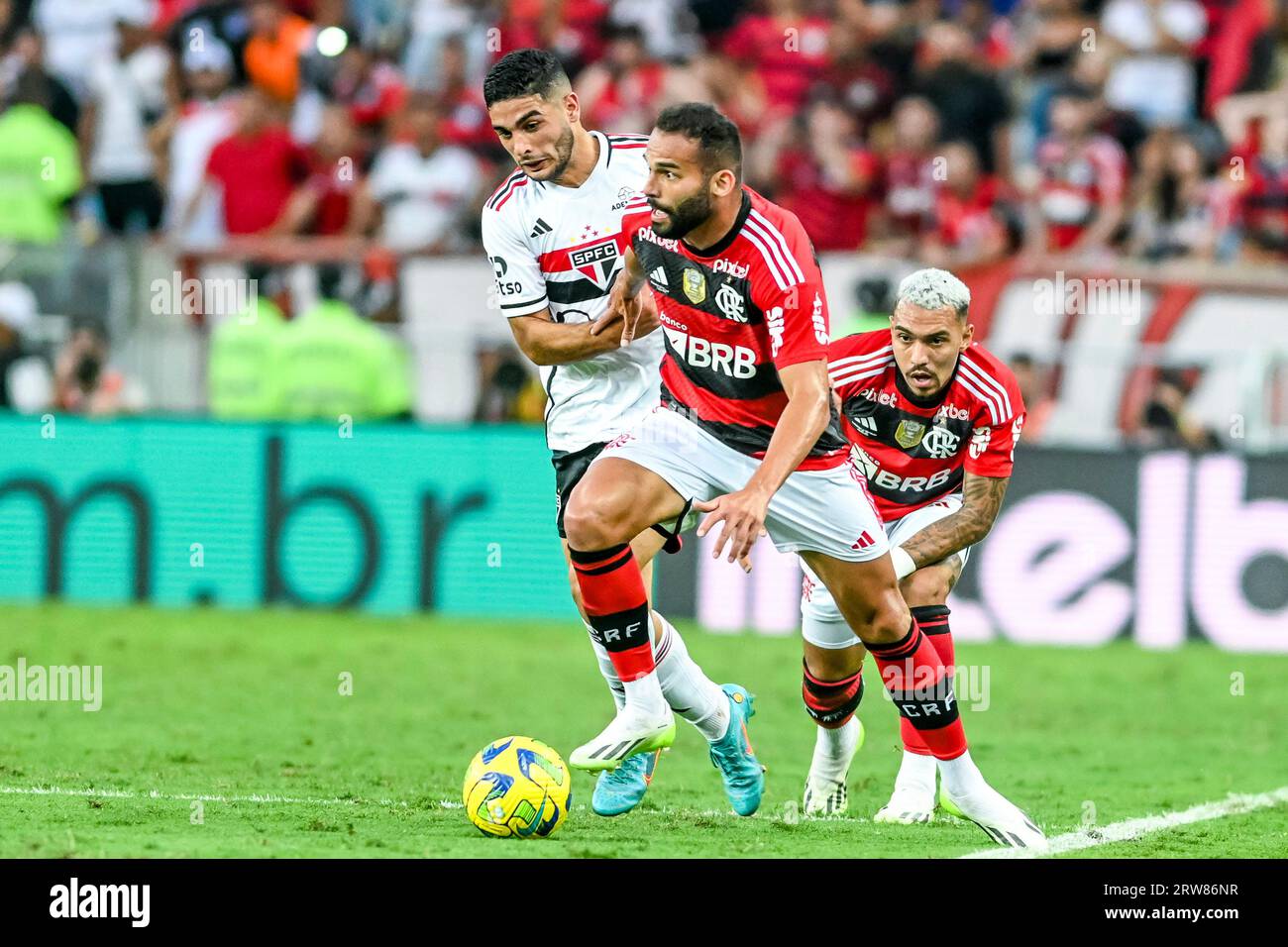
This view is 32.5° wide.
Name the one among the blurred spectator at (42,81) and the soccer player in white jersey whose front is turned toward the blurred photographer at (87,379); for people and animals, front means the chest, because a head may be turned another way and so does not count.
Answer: the blurred spectator at (42,81)

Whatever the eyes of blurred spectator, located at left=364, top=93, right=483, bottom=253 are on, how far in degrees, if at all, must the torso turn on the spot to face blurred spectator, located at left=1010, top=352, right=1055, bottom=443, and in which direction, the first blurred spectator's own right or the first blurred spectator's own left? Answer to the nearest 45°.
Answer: approximately 45° to the first blurred spectator's own left

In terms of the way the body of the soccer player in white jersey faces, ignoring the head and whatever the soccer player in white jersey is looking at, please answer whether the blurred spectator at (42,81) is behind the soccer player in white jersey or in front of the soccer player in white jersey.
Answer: behind

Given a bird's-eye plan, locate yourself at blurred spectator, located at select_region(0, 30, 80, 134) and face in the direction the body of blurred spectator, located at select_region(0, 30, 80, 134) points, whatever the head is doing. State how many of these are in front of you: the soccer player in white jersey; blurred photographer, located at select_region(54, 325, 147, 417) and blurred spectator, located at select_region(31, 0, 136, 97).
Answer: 2

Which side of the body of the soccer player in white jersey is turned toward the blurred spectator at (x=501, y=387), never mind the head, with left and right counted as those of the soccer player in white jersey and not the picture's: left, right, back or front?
back

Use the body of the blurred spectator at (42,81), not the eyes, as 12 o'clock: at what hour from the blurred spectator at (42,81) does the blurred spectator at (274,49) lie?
the blurred spectator at (274,49) is roughly at 9 o'clock from the blurred spectator at (42,81).

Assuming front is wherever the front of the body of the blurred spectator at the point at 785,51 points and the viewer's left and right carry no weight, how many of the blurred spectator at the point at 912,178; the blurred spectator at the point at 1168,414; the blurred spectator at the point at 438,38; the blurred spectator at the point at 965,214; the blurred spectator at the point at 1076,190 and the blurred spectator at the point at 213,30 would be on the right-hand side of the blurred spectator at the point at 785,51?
2

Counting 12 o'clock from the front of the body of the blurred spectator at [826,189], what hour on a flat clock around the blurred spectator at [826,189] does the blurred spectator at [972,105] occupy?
the blurred spectator at [972,105] is roughly at 8 o'clock from the blurred spectator at [826,189].

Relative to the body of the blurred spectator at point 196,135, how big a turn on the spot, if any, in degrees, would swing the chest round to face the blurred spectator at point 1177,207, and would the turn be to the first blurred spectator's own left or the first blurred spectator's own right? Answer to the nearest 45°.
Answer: approximately 45° to the first blurred spectator's own left

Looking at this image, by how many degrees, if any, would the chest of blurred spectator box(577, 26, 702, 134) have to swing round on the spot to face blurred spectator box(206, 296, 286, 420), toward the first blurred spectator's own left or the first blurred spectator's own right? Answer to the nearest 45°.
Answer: approximately 45° to the first blurred spectator's own right

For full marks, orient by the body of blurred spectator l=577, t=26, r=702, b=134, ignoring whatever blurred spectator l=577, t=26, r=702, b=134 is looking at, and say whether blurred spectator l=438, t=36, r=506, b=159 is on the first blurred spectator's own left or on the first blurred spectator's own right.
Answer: on the first blurred spectator's own right

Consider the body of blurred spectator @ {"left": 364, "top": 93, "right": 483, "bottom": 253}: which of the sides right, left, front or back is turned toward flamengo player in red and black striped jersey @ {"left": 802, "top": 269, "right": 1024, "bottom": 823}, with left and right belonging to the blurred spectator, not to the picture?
front
